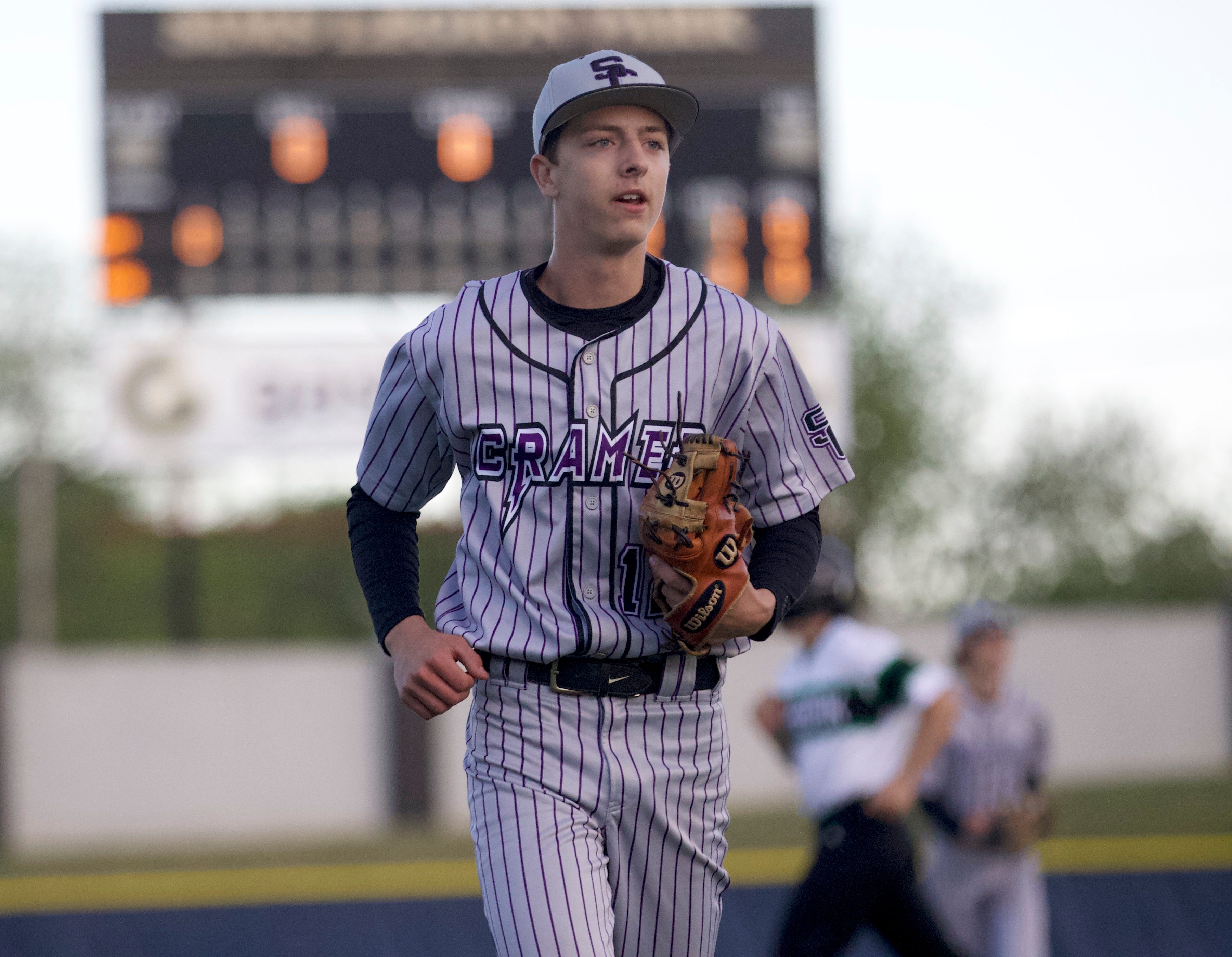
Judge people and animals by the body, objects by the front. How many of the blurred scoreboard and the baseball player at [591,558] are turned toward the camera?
2

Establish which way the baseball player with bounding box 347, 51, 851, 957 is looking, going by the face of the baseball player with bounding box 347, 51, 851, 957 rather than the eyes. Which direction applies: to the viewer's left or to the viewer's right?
to the viewer's right

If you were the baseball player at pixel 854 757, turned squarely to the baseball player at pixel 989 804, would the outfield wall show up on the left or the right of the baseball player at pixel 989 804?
left

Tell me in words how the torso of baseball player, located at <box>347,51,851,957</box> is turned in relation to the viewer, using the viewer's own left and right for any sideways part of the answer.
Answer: facing the viewer

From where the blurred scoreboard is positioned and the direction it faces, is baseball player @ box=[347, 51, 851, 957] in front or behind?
in front

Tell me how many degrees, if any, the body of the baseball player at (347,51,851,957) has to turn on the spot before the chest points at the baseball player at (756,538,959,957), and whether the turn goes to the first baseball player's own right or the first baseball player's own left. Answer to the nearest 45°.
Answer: approximately 180°

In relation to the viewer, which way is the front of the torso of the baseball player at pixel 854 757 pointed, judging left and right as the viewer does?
facing the viewer and to the left of the viewer

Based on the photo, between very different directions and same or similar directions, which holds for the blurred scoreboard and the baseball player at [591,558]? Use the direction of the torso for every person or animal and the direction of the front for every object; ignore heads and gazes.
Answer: same or similar directions

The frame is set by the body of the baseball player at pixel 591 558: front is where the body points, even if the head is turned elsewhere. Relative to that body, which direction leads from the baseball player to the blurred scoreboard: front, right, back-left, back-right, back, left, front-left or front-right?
back

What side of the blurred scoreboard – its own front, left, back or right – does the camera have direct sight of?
front
